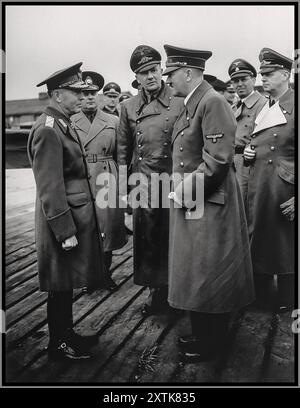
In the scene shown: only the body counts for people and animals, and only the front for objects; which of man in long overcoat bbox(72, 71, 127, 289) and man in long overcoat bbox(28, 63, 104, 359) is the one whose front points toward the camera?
man in long overcoat bbox(72, 71, 127, 289)

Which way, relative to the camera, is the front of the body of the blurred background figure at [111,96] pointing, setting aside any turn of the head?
toward the camera

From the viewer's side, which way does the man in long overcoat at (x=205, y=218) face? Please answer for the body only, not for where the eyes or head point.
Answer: to the viewer's left

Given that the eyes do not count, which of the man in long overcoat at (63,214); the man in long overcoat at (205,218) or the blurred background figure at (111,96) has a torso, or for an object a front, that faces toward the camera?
the blurred background figure

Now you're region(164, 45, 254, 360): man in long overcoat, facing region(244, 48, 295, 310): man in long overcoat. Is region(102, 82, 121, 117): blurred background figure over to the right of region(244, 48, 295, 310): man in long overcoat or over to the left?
left

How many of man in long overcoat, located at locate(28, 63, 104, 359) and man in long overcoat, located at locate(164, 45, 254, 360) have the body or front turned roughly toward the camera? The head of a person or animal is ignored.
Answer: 0

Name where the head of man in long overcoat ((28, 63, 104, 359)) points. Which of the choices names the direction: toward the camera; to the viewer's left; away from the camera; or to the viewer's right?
to the viewer's right

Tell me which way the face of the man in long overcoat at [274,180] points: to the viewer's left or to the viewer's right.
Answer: to the viewer's left

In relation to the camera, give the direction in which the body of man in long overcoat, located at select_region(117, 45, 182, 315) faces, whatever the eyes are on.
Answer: toward the camera

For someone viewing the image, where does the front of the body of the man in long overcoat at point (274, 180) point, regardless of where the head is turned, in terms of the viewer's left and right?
facing the viewer and to the left of the viewer

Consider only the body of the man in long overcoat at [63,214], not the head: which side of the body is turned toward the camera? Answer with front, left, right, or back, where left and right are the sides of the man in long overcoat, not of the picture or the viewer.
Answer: right

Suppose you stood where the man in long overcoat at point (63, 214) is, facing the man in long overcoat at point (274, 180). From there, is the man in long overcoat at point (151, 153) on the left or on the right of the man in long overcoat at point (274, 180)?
left

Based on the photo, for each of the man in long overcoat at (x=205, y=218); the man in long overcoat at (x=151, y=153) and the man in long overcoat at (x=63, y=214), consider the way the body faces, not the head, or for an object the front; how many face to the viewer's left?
1

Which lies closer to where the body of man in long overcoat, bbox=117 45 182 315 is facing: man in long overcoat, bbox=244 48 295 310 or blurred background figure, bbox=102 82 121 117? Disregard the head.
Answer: the man in long overcoat
